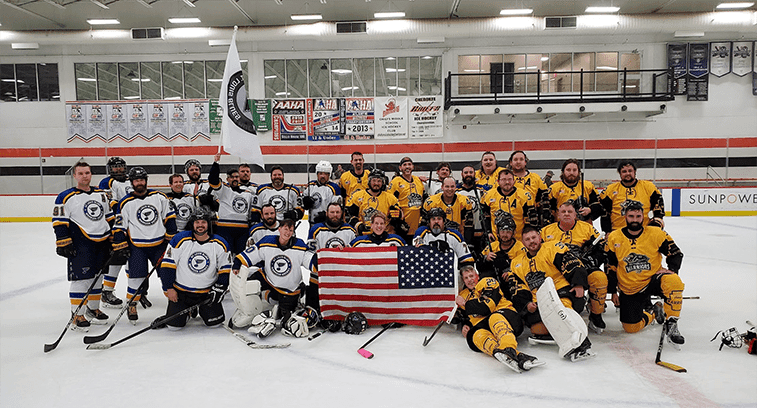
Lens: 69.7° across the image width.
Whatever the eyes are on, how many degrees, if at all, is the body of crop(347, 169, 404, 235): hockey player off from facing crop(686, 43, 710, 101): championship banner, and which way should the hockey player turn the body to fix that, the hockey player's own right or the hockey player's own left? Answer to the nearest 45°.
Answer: approximately 135° to the hockey player's own left

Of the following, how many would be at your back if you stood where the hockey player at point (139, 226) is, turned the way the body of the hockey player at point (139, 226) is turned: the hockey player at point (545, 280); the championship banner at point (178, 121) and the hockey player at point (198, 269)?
1

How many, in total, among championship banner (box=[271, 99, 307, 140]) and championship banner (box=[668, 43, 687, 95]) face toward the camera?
2

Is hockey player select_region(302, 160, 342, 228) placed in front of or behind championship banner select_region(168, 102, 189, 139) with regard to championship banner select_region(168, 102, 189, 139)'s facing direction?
in front

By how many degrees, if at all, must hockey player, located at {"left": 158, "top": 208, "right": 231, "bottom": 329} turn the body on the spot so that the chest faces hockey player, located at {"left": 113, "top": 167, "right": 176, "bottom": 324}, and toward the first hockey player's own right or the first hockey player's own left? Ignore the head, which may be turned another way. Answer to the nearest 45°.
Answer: approximately 135° to the first hockey player's own right

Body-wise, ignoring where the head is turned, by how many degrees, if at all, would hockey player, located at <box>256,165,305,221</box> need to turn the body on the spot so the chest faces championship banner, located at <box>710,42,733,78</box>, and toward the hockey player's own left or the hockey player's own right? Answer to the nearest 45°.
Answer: approximately 135° to the hockey player's own left

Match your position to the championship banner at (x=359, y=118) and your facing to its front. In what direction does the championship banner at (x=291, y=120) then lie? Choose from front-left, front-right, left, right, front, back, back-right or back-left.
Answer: right

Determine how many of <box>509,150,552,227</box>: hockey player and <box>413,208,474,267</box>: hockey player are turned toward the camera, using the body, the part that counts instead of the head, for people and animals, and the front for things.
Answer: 2

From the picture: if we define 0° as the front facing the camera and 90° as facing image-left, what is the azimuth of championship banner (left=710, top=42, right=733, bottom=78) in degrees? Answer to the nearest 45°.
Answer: approximately 0°

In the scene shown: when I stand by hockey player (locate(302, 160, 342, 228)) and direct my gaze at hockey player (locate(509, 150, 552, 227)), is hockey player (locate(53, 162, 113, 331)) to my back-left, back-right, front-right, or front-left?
back-right

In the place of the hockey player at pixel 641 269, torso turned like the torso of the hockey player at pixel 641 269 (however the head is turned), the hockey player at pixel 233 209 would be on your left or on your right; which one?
on your right
